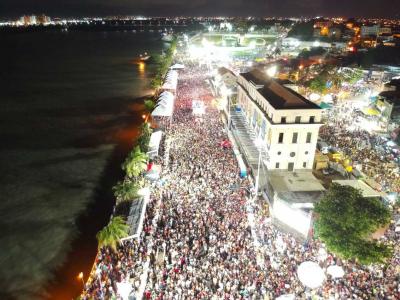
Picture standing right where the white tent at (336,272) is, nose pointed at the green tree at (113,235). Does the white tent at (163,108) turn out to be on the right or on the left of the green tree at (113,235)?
right
